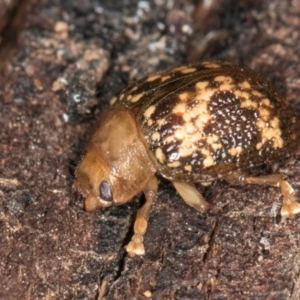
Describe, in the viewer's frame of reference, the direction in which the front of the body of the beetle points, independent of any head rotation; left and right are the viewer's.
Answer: facing the viewer and to the left of the viewer
